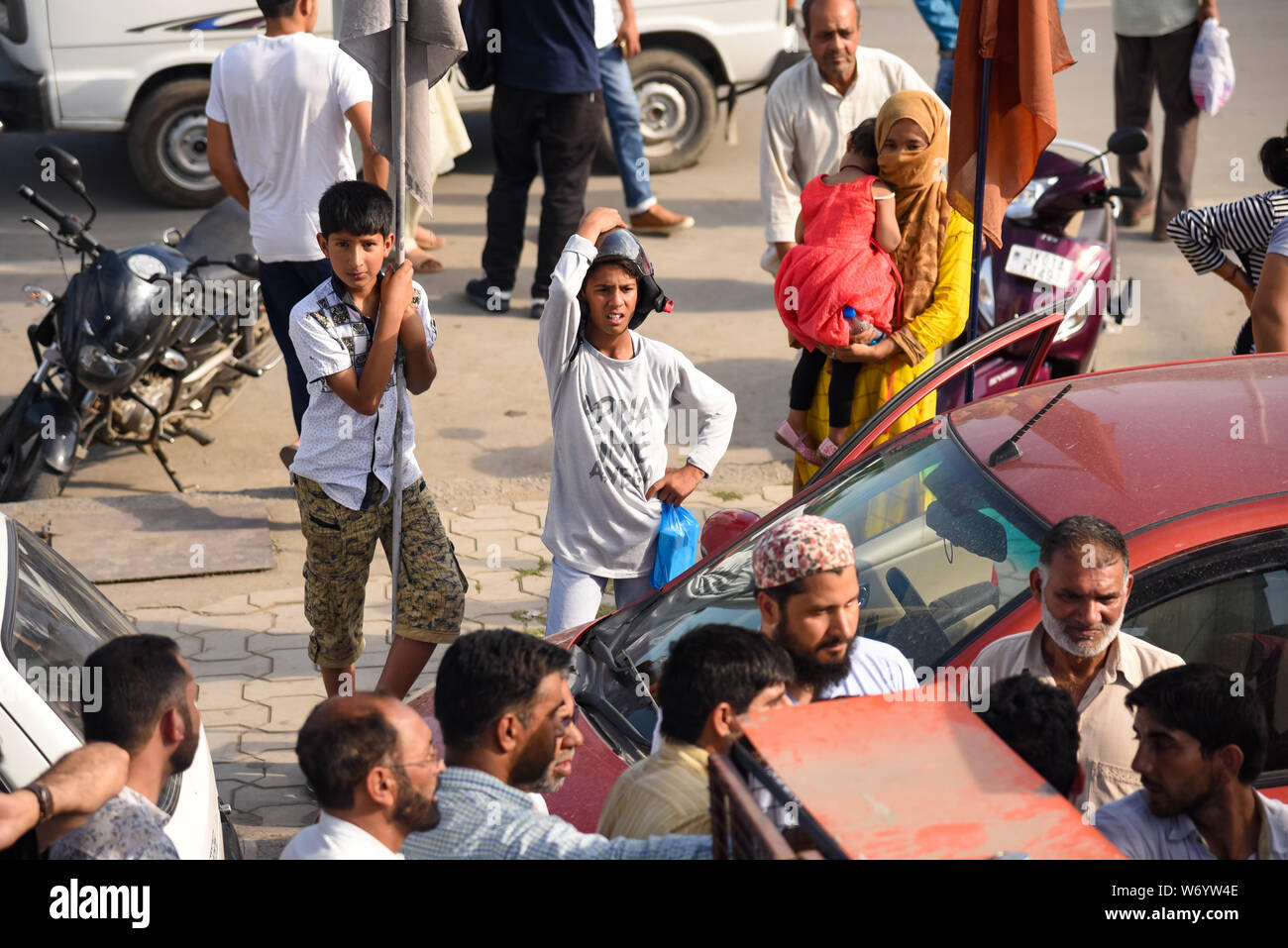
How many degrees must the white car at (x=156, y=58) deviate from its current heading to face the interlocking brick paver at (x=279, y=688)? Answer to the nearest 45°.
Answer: approximately 90° to its left

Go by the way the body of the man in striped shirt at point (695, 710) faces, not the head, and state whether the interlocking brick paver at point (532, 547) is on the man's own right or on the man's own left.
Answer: on the man's own left

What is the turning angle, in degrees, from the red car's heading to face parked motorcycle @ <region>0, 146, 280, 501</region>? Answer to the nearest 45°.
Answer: approximately 90° to its right

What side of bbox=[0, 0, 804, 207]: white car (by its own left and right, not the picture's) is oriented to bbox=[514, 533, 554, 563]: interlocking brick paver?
left

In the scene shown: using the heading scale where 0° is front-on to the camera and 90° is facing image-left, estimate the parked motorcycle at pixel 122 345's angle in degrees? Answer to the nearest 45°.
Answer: approximately 45°

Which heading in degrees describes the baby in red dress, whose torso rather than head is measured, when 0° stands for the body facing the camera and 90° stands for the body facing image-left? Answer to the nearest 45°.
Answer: approximately 180°

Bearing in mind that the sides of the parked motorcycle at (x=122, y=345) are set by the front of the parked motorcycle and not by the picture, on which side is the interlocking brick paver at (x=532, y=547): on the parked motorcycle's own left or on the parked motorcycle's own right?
on the parked motorcycle's own left
